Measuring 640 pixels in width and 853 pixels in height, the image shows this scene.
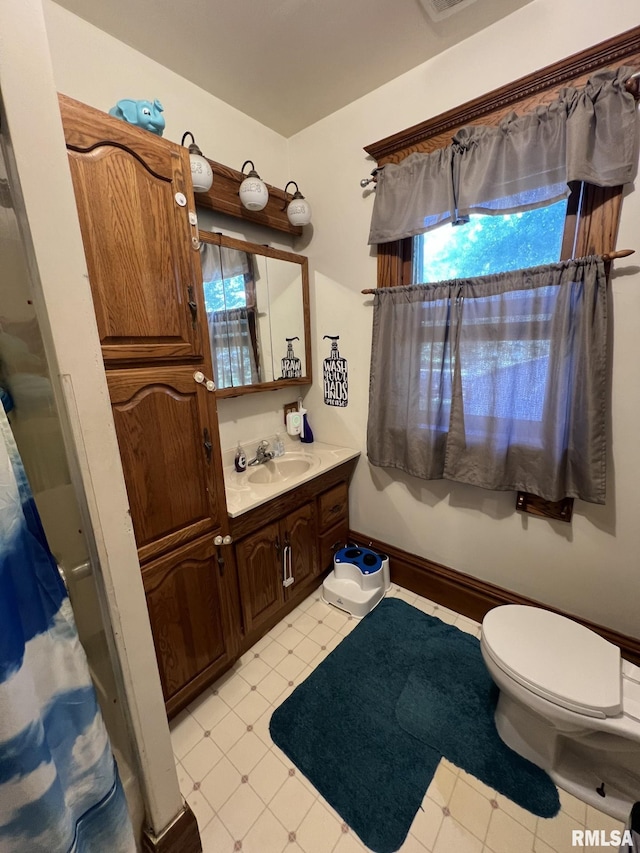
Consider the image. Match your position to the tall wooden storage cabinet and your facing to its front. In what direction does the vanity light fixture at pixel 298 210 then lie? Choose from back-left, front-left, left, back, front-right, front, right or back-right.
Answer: left

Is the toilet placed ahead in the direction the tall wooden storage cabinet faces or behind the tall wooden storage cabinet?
ahead

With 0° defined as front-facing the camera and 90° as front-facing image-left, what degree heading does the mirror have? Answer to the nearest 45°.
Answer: approximately 315°

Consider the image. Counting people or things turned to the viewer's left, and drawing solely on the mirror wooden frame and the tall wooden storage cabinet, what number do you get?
0

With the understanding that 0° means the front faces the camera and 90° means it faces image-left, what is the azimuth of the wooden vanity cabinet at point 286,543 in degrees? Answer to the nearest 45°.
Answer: approximately 315°

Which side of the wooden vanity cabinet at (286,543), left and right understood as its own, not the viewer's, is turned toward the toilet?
front

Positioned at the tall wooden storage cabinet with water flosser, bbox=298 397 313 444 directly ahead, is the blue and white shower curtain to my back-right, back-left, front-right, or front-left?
back-right

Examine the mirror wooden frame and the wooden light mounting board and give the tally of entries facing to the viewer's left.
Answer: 0
